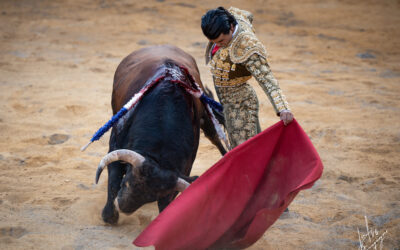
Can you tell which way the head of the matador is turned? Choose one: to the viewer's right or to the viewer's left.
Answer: to the viewer's left

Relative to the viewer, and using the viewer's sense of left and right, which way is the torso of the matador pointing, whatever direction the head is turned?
facing the viewer and to the left of the viewer

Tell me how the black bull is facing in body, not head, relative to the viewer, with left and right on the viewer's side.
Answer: facing the viewer

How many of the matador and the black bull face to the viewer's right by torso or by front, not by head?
0
